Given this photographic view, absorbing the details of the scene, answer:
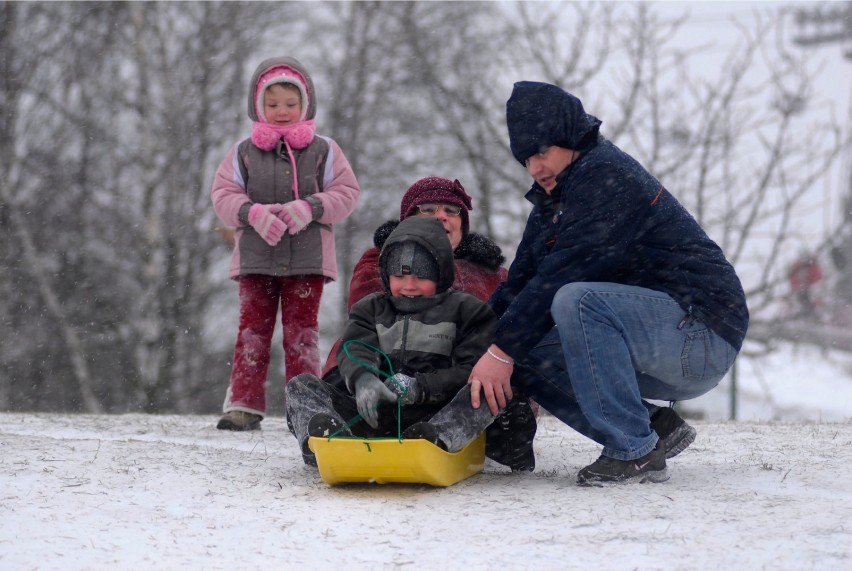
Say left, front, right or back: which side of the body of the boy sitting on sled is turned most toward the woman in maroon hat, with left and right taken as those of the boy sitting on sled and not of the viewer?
back

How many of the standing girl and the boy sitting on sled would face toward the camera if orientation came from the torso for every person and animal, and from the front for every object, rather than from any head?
2

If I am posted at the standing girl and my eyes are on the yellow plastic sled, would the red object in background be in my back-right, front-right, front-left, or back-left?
back-left

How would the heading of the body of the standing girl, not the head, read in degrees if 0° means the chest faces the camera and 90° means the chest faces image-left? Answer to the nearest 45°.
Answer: approximately 0°

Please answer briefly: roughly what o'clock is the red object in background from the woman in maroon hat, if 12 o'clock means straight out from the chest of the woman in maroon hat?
The red object in background is roughly at 7 o'clock from the woman in maroon hat.

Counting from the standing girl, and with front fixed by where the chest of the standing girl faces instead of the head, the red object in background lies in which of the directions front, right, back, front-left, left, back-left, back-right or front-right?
back-left

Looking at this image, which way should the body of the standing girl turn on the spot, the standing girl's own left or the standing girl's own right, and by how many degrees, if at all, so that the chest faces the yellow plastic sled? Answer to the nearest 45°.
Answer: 0° — they already face it
